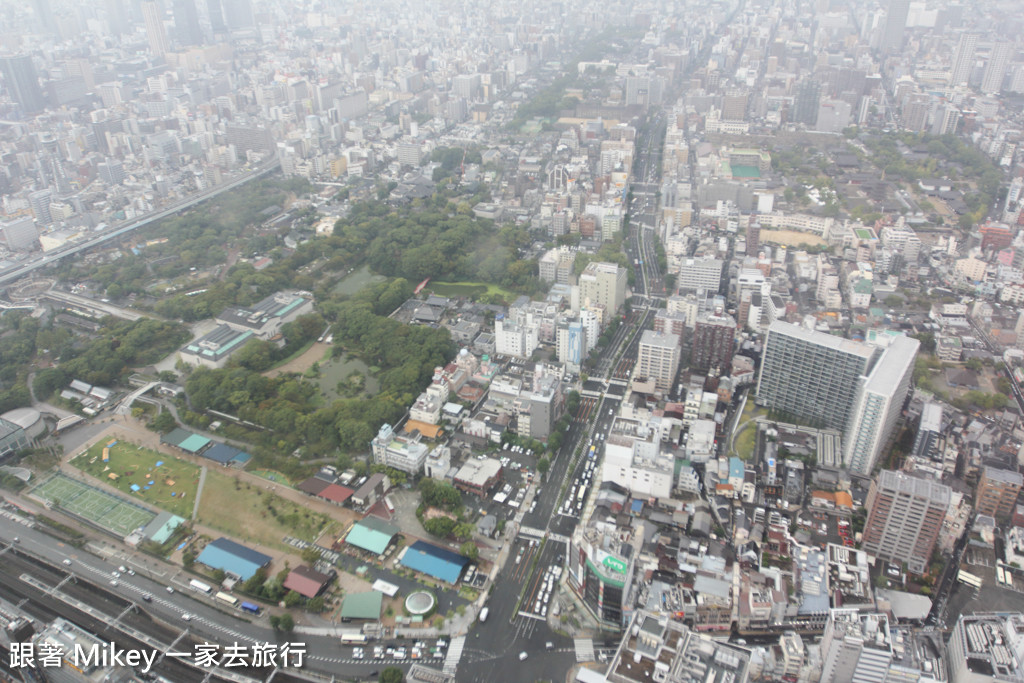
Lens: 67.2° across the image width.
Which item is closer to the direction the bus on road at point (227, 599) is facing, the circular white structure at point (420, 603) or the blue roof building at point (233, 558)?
the circular white structure

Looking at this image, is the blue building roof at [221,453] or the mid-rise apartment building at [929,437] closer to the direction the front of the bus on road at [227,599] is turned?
the mid-rise apartment building

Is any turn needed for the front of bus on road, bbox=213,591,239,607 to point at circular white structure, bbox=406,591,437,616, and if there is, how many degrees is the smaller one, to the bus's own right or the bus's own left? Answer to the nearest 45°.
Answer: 0° — it already faces it

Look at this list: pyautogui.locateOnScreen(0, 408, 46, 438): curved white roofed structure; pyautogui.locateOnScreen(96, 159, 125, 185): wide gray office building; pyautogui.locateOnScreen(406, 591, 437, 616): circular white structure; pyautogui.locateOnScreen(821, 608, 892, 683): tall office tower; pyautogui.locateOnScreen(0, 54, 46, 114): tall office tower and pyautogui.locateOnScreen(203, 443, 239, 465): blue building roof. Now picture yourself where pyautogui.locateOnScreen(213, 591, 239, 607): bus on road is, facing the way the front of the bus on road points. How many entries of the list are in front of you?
2

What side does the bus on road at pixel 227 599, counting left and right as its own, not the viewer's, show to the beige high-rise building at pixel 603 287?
left

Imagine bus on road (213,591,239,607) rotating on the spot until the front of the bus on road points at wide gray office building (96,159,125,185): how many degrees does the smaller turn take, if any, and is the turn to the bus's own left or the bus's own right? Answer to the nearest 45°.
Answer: approximately 135° to the bus's own left

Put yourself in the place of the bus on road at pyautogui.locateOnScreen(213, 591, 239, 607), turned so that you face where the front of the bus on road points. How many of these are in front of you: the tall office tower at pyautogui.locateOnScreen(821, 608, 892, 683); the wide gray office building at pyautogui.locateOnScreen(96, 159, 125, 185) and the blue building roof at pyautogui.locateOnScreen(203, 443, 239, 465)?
1

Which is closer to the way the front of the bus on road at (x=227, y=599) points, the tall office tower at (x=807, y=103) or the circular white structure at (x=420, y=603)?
the circular white structure

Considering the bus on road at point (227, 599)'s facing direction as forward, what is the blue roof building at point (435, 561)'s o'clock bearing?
The blue roof building is roughly at 11 o'clock from the bus on road.

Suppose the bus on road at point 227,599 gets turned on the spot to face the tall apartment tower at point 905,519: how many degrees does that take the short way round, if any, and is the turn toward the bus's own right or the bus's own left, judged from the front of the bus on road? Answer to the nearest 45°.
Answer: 0° — it already faces it

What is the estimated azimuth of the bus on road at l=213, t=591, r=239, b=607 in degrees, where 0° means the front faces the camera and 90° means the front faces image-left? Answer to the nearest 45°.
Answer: approximately 315°

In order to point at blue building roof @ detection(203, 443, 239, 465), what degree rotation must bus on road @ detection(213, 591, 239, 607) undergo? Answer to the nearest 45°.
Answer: approximately 135° to its left

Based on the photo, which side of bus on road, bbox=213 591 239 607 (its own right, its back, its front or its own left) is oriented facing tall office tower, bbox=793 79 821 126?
left

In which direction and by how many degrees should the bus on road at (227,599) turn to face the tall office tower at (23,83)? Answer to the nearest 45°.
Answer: approximately 135° to its left

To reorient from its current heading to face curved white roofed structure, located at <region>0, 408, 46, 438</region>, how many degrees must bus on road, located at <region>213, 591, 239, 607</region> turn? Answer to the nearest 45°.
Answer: approximately 180°

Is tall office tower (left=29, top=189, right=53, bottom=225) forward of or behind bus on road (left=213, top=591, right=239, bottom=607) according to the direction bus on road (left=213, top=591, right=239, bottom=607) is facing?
behind

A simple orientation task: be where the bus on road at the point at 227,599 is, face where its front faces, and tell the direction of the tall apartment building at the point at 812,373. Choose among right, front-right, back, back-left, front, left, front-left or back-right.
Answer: front-left

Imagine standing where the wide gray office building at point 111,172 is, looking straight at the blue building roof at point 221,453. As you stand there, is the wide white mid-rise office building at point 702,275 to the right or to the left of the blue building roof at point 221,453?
left

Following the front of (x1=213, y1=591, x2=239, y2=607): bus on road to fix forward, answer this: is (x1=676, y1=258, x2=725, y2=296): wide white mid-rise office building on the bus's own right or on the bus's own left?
on the bus's own left

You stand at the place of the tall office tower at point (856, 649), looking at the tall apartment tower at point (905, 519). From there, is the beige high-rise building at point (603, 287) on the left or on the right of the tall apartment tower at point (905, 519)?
left
